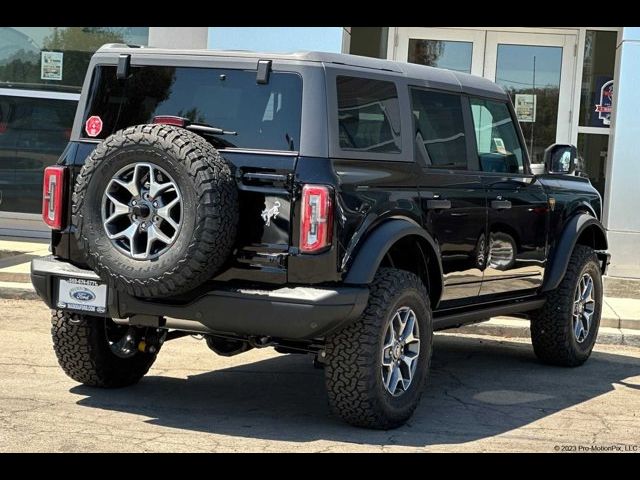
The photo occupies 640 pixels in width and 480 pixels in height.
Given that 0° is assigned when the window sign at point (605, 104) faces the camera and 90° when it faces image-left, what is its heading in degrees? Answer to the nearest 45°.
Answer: approximately 0°

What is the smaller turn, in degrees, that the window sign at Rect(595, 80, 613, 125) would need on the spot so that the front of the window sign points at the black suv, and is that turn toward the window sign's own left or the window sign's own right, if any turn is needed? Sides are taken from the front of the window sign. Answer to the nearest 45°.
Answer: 0° — it already faces it

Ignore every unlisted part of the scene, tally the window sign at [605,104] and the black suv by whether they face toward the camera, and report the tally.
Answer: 1

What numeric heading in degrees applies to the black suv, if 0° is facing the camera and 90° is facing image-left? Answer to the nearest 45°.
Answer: approximately 225°
